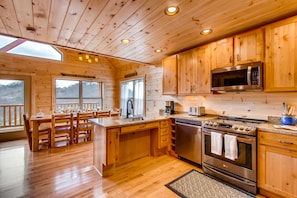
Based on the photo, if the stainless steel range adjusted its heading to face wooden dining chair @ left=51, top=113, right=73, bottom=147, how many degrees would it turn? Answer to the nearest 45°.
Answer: approximately 45° to its right

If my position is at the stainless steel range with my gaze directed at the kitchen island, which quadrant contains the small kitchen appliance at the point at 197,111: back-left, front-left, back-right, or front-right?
front-right

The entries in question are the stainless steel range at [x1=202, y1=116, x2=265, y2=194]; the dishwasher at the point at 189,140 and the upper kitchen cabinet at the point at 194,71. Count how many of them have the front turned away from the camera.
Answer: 0

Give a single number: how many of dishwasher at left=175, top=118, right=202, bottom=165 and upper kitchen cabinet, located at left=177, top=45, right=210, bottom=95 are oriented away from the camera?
0

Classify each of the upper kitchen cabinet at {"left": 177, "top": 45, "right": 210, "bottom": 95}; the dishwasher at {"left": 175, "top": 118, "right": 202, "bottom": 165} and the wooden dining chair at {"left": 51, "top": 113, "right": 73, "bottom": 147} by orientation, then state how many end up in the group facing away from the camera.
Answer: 1

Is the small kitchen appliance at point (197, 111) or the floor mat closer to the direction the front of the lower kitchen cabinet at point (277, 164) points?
the floor mat

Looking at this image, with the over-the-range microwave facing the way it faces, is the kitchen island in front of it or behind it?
in front

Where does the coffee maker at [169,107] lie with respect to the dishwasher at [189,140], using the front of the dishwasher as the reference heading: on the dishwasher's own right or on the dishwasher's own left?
on the dishwasher's own right

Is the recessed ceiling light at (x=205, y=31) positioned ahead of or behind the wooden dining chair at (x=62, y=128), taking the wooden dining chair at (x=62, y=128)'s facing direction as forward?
behind

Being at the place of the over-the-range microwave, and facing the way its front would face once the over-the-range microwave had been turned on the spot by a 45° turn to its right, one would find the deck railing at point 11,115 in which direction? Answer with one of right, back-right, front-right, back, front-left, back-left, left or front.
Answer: front

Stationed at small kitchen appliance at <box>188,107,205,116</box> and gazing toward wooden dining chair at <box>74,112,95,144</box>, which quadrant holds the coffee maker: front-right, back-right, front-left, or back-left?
front-right

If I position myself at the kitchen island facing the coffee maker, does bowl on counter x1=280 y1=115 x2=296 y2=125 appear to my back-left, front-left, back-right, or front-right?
front-right

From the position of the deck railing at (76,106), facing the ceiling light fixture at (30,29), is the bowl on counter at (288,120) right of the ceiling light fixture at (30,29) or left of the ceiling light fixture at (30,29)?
left

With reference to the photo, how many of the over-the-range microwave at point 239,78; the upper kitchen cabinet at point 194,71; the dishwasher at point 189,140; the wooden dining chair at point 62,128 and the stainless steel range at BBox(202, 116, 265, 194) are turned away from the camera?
1

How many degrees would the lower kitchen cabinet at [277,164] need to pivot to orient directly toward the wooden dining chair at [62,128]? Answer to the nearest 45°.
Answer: approximately 45° to its right

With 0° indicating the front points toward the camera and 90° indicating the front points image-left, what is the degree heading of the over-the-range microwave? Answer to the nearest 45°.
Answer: approximately 45°

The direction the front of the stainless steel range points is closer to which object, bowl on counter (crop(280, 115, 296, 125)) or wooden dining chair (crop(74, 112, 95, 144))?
the wooden dining chair

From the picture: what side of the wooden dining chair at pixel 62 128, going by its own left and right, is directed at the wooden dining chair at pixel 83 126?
right
